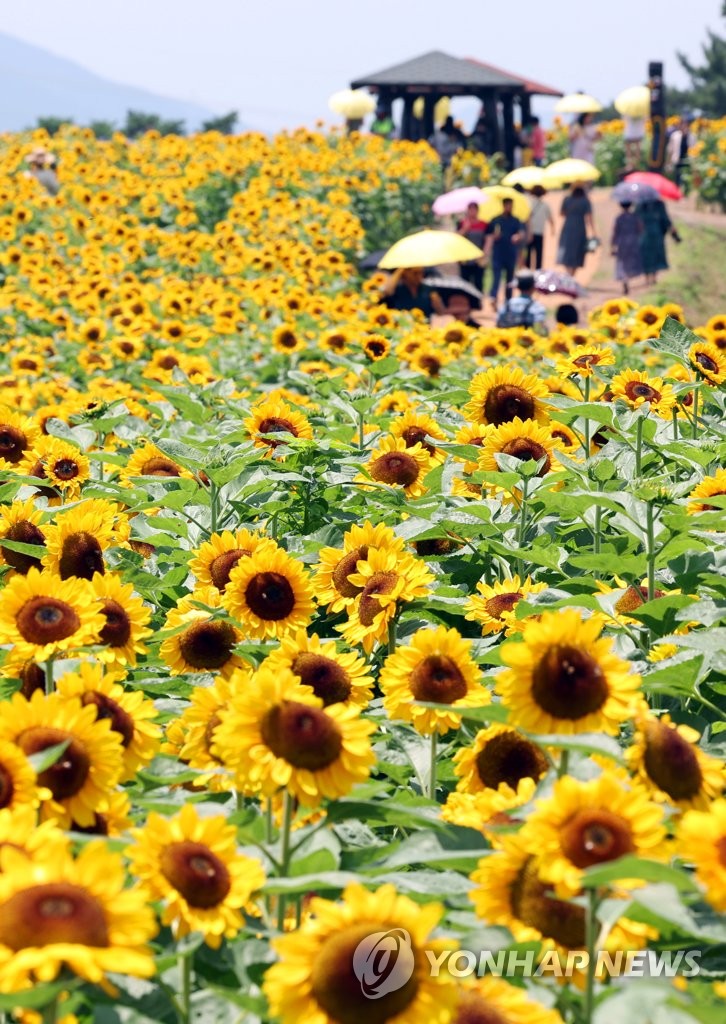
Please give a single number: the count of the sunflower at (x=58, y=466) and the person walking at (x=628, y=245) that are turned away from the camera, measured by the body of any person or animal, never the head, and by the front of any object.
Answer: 1

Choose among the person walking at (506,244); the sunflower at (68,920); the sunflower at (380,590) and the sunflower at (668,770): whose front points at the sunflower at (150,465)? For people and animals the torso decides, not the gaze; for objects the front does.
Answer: the person walking

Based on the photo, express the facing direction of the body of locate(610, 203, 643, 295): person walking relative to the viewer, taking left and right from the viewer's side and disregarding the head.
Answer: facing away from the viewer

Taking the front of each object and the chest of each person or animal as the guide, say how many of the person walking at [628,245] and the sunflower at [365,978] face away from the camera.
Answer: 1

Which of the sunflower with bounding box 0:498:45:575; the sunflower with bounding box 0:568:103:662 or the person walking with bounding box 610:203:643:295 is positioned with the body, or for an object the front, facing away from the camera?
the person walking

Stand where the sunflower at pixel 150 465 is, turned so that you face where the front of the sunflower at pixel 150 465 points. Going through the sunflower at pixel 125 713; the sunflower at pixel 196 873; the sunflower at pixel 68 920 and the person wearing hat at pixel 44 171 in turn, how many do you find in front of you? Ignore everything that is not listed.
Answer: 3

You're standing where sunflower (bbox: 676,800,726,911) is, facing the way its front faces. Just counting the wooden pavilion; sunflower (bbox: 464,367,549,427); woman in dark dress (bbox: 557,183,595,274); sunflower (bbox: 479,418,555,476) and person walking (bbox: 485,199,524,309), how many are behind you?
5

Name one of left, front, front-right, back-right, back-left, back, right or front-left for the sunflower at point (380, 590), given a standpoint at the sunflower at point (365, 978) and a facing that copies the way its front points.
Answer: back

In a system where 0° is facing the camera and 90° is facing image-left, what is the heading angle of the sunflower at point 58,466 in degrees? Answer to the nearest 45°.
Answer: approximately 0°
